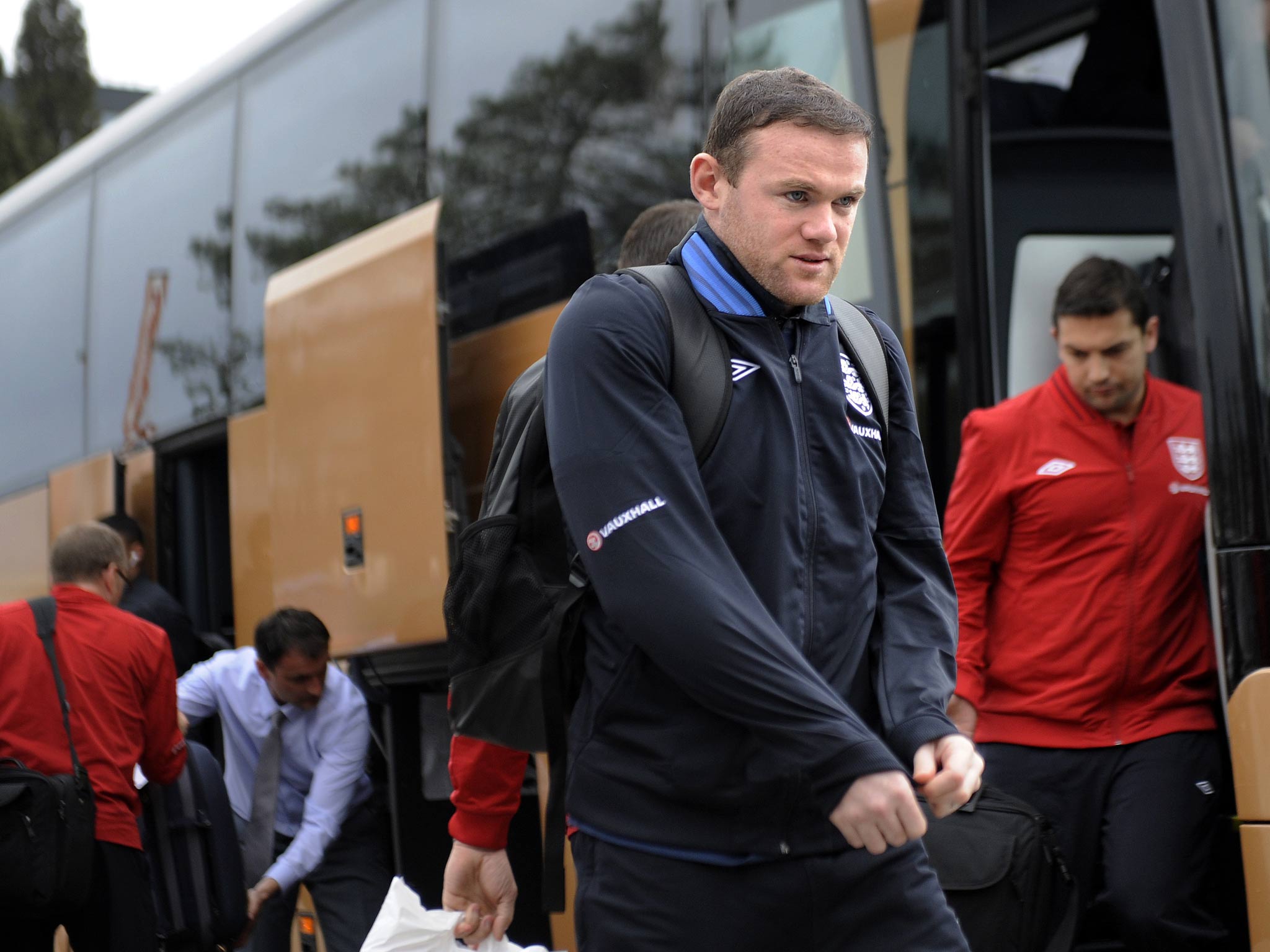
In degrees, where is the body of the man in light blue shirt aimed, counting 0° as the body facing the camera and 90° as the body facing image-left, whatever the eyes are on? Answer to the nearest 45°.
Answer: approximately 0°

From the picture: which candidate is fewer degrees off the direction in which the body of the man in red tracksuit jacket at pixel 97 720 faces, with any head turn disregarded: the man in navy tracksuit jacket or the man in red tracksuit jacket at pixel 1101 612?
the man in red tracksuit jacket

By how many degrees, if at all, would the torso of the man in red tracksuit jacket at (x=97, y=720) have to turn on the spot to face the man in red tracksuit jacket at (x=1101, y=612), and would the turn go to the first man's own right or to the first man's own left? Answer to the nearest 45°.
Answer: approximately 90° to the first man's own right

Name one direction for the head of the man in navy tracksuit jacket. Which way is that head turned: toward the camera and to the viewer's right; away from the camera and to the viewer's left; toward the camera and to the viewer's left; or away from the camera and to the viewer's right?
toward the camera and to the viewer's right

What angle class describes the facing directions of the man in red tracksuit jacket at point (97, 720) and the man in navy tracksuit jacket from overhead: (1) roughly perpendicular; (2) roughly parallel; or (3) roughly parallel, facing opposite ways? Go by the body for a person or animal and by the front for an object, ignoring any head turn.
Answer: roughly perpendicular

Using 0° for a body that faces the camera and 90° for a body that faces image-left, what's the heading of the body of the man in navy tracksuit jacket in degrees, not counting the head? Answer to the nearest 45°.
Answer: approximately 315°

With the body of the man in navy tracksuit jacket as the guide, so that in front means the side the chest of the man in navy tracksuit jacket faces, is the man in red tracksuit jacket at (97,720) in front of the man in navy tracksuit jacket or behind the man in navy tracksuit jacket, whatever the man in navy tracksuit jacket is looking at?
behind
